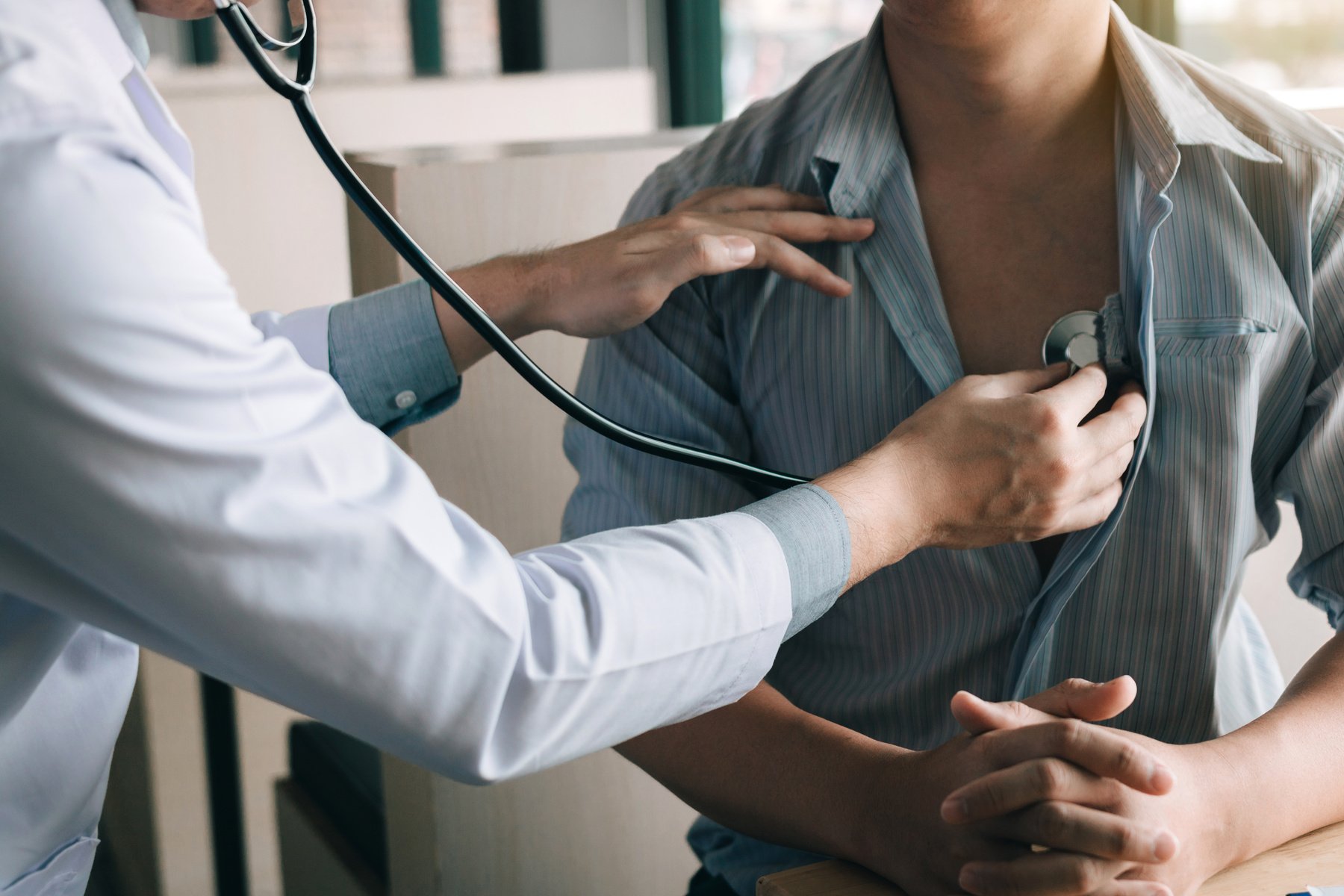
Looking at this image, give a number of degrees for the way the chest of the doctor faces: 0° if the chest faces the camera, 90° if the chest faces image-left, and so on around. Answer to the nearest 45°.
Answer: approximately 270°

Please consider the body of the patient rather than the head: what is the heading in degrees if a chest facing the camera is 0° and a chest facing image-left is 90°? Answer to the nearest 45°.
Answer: approximately 0°

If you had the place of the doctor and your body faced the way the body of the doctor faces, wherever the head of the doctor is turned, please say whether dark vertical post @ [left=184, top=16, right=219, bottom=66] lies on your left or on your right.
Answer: on your left

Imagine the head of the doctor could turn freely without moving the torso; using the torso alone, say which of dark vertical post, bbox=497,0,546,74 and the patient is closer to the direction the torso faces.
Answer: the patient

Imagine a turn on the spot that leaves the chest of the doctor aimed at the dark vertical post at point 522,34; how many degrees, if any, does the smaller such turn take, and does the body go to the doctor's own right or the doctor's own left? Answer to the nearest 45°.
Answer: approximately 90° to the doctor's own left
